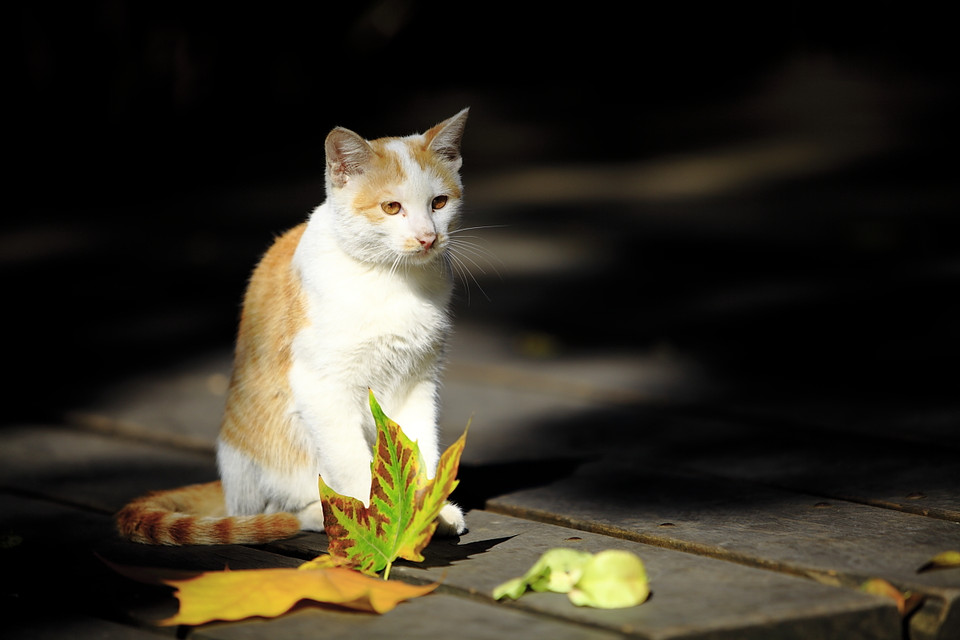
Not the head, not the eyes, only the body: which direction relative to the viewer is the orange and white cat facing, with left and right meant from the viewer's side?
facing the viewer and to the right of the viewer

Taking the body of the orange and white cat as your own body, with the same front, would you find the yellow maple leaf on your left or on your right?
on your right

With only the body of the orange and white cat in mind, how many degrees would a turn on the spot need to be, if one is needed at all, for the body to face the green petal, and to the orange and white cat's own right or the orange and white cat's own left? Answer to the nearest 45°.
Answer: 0° — it already faces it

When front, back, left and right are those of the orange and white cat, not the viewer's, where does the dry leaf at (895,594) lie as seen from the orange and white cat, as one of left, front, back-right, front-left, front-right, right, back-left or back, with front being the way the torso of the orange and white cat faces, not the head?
front

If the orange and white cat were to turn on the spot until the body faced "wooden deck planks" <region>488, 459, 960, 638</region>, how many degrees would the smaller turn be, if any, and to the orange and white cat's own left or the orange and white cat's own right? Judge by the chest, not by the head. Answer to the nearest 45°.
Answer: approximately 45° to the orange and white cat's own left
